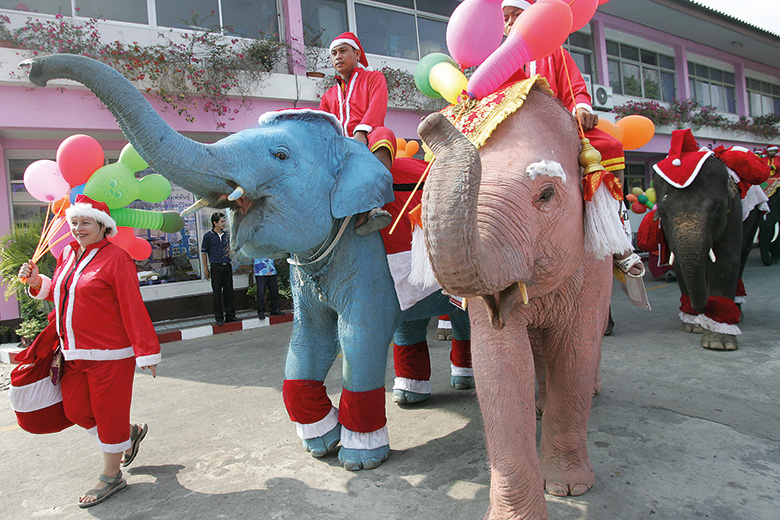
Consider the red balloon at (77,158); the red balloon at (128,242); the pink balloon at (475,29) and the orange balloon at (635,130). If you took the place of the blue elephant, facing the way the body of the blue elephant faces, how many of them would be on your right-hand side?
2

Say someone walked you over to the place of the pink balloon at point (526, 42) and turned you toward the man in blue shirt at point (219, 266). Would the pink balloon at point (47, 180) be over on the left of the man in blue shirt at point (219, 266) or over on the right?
left

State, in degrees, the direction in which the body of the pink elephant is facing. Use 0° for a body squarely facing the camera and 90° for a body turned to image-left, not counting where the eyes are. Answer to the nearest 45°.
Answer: approximately 45°

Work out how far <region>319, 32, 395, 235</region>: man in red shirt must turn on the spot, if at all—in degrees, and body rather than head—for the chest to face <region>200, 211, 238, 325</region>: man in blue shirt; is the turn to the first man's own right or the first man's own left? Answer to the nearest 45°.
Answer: approximately 90° to the first man's own right

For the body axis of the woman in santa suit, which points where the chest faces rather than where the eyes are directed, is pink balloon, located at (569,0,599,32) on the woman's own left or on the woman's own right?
on the woman's own left

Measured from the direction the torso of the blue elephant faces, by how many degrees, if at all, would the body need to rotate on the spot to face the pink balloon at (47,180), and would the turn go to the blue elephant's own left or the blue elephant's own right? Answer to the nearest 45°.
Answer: approximately 90° to the blue elephant's own right

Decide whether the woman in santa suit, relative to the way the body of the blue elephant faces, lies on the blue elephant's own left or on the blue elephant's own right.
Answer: on the blue elephant's own right

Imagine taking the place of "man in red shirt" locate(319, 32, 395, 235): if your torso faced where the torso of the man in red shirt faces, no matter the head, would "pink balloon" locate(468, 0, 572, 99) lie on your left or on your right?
on your left

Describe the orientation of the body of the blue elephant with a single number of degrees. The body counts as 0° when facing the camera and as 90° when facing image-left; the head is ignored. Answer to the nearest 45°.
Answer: approximately 45°
